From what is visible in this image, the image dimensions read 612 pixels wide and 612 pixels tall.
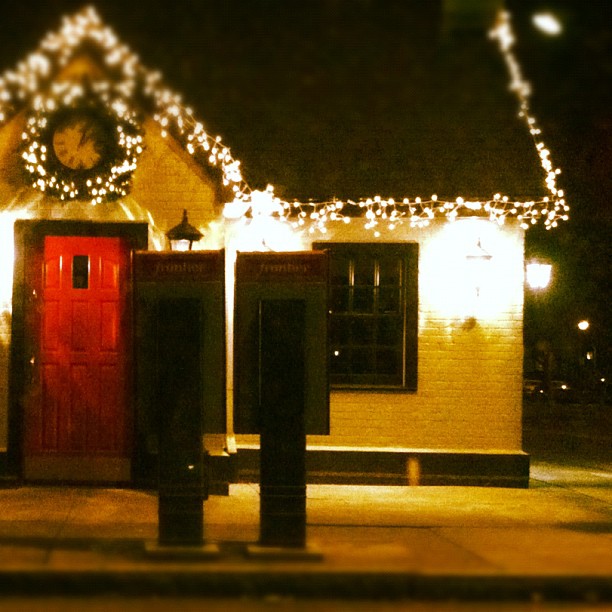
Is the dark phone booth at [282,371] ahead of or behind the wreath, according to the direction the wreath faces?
ahead

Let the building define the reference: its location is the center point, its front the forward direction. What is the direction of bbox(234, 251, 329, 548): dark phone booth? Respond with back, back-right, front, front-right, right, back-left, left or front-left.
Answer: front

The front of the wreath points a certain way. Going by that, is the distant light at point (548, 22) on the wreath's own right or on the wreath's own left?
on the wreath's own left

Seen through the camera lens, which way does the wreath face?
facing the viewer

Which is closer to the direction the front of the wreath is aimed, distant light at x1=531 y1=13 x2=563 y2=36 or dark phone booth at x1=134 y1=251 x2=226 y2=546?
the dark phone booth

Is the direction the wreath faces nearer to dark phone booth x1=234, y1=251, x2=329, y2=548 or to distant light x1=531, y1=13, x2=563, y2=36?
the dark phone booth

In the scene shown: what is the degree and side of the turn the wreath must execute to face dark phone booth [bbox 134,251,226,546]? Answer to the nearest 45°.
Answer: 0° — it already faces it

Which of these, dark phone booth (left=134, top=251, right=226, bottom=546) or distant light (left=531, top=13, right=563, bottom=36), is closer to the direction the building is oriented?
the dark phone booth

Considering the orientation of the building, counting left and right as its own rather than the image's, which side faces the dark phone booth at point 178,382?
front

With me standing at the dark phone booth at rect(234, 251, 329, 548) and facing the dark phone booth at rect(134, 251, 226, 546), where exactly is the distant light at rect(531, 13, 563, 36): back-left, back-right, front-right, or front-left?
back-right
